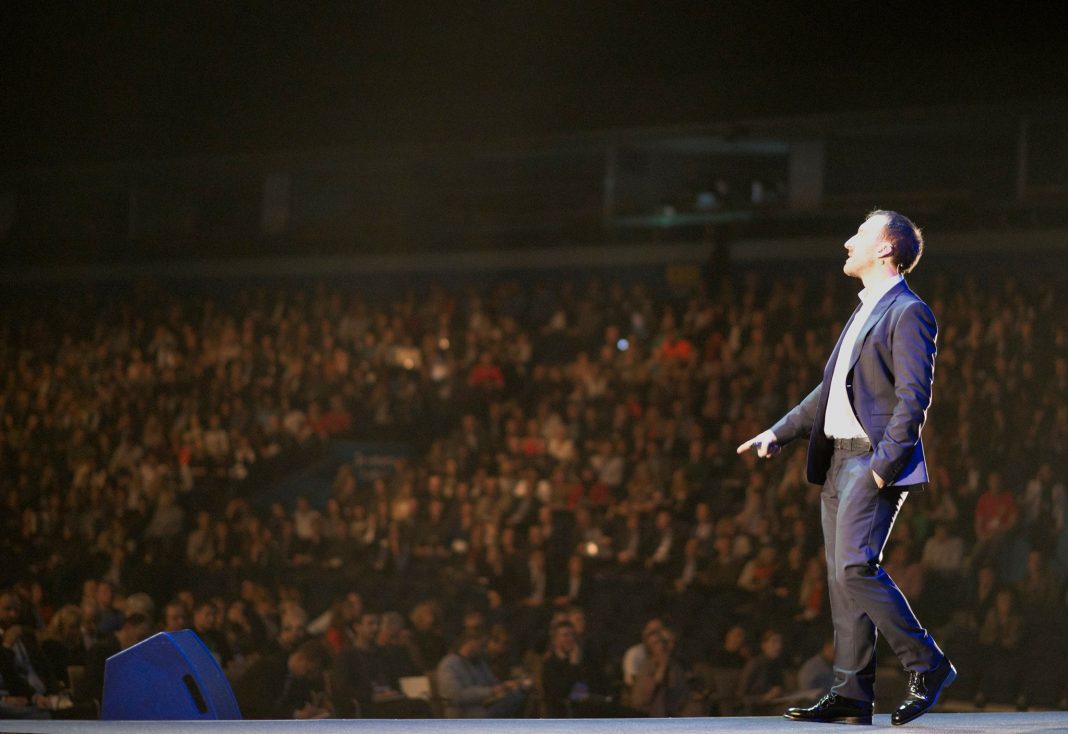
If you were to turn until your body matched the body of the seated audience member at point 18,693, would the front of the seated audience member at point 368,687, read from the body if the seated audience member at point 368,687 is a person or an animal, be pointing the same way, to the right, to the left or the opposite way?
the same way

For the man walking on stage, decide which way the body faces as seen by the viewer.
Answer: to the viewer's left

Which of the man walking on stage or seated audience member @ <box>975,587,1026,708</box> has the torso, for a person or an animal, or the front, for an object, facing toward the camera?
the seated audience member

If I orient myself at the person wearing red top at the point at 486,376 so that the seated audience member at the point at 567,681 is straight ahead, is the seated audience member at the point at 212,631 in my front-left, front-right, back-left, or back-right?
front-right

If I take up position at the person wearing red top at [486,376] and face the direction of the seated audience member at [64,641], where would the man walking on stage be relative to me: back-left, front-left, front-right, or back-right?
front-left

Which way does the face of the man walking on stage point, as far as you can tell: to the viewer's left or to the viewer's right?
to the viewer's left

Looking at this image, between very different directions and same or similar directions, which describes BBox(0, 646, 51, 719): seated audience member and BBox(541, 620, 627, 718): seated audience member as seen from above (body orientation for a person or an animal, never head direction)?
same or similar directions

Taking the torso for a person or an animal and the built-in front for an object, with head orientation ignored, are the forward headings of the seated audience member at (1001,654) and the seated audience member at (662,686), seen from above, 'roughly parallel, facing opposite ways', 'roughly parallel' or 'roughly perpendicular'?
roughly parallel

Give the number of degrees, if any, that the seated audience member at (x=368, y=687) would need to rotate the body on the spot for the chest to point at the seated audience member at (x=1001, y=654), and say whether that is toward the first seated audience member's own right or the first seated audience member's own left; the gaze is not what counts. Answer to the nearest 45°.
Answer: approximately 45° to the first seated audience member's own left

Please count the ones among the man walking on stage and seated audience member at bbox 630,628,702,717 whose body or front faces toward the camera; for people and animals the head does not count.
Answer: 1

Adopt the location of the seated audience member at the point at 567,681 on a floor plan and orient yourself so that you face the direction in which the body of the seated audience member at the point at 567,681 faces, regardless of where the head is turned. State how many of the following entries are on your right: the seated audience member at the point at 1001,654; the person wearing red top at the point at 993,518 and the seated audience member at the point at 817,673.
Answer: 0

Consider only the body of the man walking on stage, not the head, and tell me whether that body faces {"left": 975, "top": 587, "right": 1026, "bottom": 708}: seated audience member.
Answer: no

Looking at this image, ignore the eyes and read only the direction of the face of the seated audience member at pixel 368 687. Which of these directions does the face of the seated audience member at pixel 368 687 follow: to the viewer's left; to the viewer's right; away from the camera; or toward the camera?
toward the camera

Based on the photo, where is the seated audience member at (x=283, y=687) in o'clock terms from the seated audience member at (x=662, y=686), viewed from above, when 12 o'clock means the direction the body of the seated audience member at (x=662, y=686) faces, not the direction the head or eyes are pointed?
the seated audience member at (x=283, y=687) is roughly at 3 o'clock from the seated audience member at (x=662, y=686).

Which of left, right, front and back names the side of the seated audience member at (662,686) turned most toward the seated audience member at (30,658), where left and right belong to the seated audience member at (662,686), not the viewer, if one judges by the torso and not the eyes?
right

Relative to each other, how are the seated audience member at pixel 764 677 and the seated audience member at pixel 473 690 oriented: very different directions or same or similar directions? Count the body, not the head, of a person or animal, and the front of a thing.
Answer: same or similar directions

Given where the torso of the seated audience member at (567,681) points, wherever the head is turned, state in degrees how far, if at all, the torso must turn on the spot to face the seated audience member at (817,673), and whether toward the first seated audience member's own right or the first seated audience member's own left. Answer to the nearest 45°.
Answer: approximately 45° to the first seated audience member's own left

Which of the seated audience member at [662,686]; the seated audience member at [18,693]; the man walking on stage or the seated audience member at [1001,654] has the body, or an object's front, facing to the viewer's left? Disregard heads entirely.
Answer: the man walking on stage

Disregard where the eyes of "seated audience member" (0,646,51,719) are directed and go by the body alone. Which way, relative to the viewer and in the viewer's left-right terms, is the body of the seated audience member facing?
facing the viewer and to the right of the viewer

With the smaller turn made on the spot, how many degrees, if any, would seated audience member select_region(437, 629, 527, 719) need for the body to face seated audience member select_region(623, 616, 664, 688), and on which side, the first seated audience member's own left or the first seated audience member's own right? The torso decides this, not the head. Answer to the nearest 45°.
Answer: approximately 45° to the first seated audience member's own left
